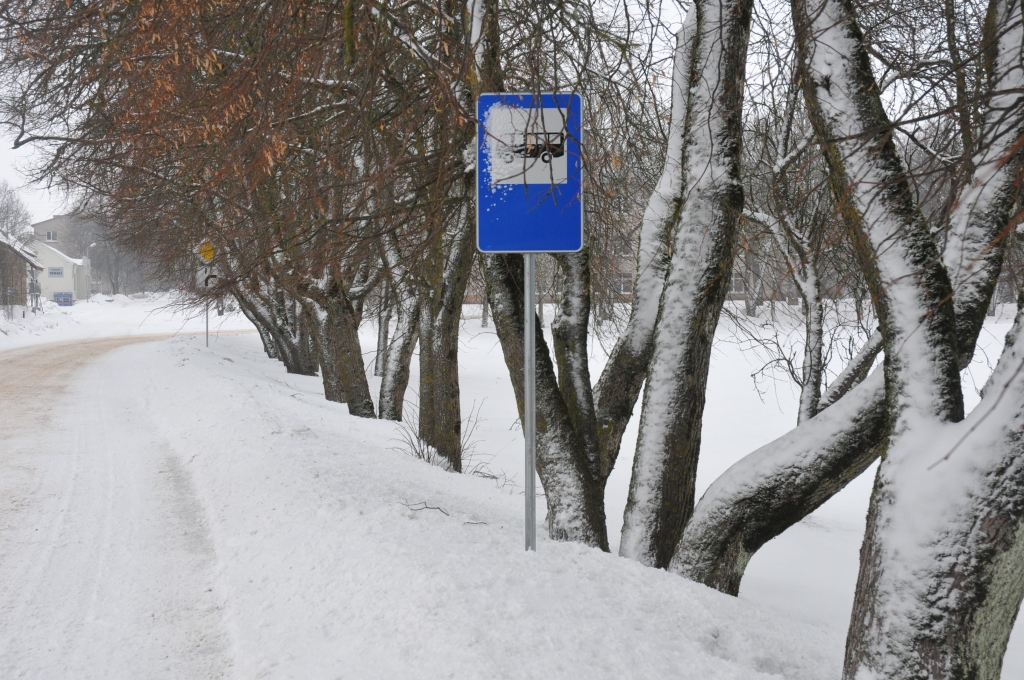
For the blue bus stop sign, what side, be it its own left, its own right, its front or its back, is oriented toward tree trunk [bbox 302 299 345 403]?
back

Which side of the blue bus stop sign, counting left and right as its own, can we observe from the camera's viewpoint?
front

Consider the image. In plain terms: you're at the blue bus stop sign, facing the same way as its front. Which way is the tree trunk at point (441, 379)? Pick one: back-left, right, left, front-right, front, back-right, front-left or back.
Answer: back

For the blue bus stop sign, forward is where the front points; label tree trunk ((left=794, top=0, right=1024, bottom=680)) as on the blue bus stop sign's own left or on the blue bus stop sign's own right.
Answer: on the blue bus stop sign's own left

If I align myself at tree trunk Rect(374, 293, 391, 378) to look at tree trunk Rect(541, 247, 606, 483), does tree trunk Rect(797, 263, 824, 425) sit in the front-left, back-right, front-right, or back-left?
front-left

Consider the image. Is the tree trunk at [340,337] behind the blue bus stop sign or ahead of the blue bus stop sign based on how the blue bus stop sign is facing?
behind

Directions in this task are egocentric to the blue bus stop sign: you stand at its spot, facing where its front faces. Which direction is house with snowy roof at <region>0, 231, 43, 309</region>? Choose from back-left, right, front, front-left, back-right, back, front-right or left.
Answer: back-right

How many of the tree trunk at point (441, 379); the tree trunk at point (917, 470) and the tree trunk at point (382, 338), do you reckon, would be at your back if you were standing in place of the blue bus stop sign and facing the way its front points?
2

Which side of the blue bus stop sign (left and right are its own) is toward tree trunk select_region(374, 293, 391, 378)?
back
